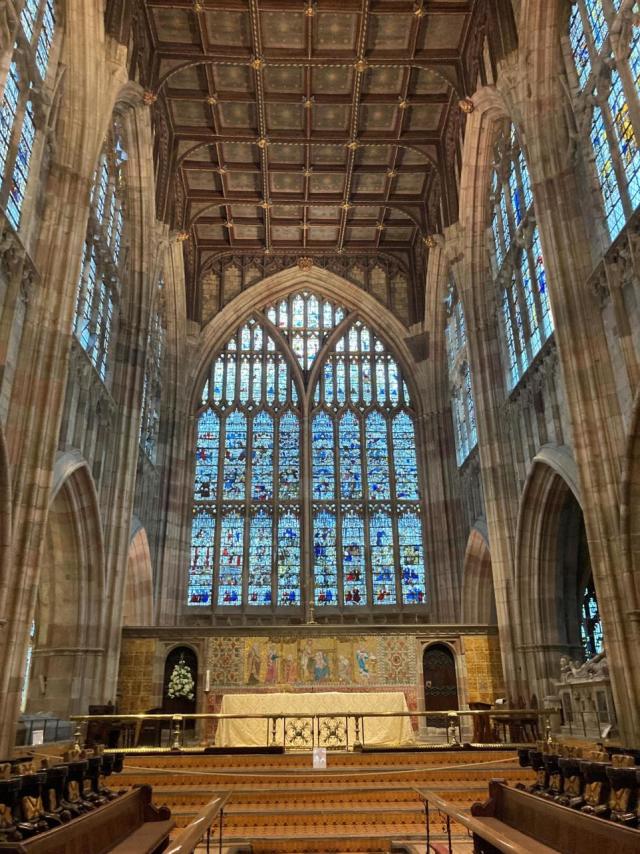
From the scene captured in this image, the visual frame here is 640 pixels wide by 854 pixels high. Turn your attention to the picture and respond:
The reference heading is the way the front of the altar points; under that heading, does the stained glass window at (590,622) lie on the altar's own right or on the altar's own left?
on the altar's own left

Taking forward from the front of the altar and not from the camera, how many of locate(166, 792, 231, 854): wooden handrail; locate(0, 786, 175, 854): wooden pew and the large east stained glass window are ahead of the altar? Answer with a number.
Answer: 2

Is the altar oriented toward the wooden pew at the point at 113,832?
yes

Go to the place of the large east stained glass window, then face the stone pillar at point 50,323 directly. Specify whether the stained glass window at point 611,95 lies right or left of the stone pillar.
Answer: left

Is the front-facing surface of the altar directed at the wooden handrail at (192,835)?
yes

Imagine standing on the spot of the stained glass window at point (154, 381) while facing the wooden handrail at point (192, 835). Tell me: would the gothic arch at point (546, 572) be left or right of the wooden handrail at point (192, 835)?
left

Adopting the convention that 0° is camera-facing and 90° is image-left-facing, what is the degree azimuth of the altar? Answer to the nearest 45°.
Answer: approximately 0°
